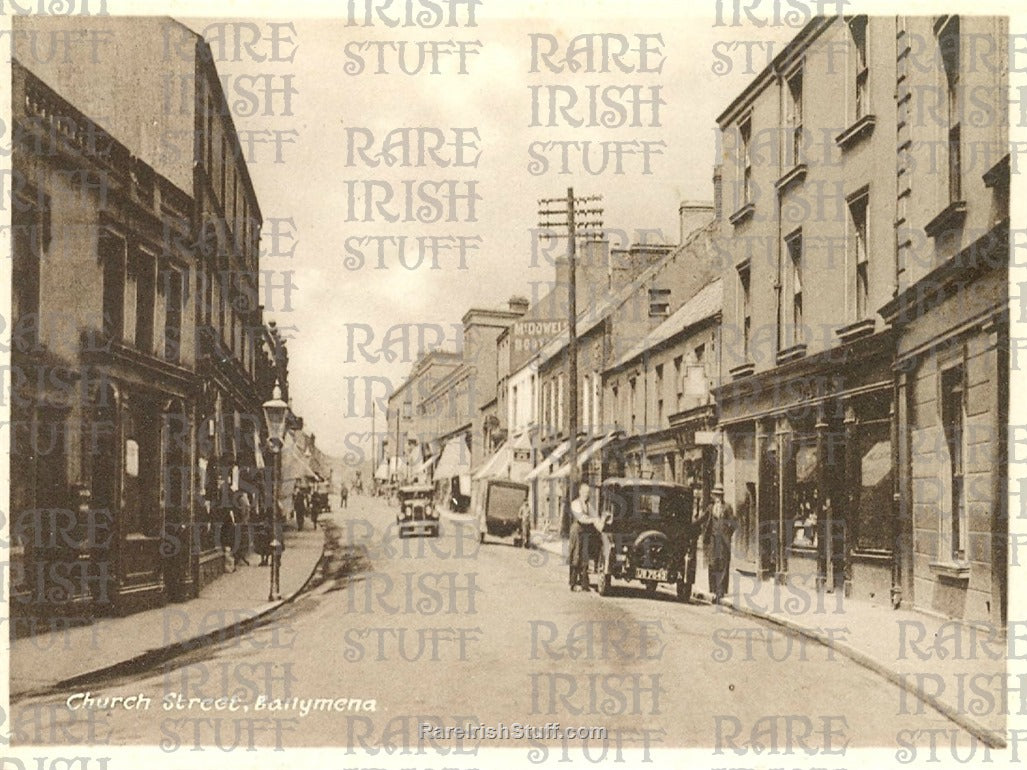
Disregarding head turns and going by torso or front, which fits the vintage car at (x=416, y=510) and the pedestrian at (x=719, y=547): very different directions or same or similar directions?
same or similar directions

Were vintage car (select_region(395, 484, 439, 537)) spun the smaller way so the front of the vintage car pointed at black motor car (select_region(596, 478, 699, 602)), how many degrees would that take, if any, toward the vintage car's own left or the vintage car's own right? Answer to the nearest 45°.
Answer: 0° — it already faces it

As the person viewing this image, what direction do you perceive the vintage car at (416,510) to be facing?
facing the viewer

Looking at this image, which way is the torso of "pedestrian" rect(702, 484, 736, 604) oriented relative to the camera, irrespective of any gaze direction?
toward the camera

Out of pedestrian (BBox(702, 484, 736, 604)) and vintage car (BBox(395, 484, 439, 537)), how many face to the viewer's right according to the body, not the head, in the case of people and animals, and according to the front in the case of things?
0
